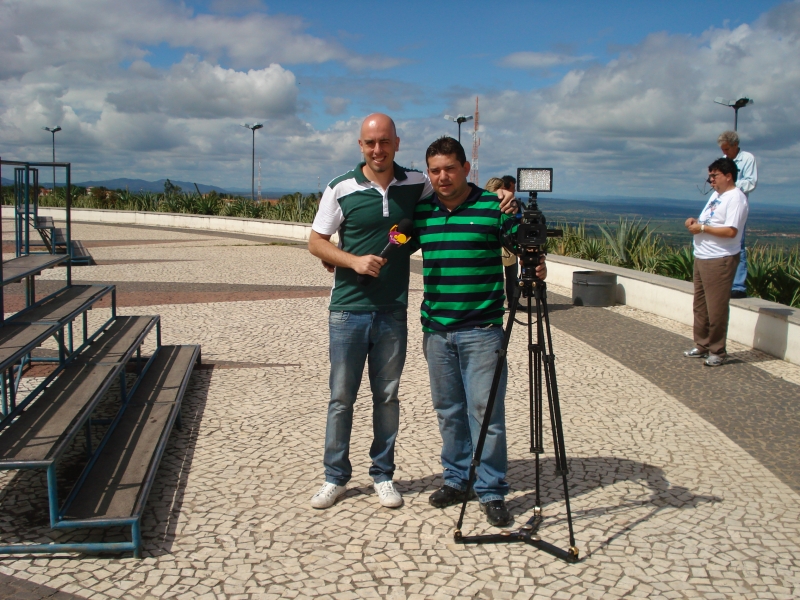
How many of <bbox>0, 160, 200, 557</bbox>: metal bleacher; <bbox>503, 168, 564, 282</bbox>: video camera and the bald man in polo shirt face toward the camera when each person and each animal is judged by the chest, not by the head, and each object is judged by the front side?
2

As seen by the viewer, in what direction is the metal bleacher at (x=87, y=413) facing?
to the viewer's right

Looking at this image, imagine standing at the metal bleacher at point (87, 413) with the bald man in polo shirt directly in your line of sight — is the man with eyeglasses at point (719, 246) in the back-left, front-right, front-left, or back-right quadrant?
front-left

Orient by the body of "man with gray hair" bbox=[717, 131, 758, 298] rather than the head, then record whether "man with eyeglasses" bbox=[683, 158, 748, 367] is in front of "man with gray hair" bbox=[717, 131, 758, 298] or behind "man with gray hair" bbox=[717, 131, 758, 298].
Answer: in front

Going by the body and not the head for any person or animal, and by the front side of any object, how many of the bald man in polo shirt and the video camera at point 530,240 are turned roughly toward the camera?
2

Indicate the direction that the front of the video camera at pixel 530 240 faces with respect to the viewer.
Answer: facing the viewer

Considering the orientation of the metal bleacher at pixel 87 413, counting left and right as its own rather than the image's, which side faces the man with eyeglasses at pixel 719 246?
front

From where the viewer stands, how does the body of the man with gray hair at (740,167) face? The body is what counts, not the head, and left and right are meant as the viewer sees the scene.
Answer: facing the viewer and to the left of the viewer

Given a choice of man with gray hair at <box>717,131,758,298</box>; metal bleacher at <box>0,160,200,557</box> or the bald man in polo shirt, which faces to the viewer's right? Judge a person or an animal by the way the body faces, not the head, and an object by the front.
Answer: the metal bleacher

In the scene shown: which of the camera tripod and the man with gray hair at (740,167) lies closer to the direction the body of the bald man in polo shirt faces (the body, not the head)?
the camera tripod
